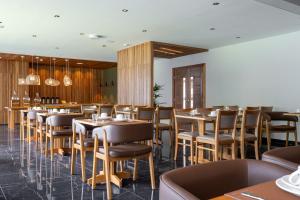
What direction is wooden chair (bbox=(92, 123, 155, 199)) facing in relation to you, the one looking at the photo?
facing away from the viewer and to the left of the viewer

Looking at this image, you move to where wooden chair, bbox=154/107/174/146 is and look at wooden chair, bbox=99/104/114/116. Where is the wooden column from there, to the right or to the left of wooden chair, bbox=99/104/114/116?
right

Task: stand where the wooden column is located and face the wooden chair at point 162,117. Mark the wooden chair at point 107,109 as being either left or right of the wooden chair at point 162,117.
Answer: right

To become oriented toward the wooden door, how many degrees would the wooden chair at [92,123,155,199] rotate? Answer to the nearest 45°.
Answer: approximately 45° to its right

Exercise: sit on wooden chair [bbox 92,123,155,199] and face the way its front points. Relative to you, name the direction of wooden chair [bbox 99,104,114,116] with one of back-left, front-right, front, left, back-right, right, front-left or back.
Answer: front-right

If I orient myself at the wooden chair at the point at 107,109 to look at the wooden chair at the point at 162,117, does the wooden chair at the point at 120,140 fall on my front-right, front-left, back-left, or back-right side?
front-right

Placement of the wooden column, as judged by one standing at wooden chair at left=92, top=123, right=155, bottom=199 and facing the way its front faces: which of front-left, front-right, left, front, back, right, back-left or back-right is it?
front-right

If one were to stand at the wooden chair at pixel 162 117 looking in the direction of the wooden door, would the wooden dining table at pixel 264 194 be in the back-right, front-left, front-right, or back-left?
back-right

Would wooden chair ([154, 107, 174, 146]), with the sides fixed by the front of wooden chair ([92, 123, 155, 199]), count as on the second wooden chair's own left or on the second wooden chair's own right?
on the second wooden chair's own right
